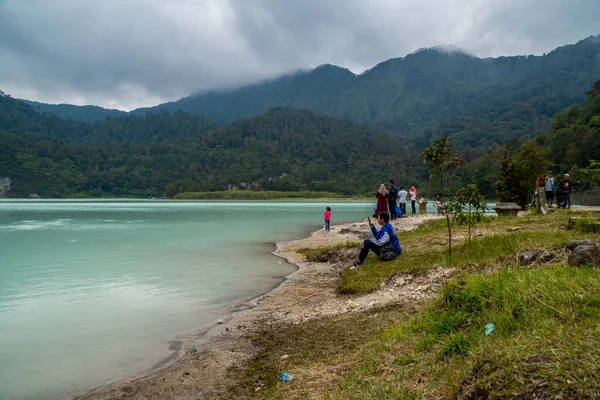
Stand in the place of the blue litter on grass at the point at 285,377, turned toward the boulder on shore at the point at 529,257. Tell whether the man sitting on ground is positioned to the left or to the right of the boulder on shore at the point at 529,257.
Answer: left

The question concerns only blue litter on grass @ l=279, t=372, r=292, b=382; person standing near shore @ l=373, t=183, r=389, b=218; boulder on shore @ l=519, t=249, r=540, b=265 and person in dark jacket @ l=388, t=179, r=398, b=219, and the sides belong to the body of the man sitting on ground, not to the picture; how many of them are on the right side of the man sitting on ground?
2

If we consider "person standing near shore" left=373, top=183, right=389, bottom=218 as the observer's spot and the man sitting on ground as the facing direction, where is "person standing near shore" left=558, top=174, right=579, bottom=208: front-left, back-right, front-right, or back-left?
back-left

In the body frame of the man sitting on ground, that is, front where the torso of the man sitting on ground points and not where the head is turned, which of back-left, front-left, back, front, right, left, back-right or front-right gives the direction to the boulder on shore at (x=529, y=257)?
back-left

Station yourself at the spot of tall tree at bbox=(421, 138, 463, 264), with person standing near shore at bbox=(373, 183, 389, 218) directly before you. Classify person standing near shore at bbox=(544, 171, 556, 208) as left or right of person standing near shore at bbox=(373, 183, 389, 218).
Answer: right

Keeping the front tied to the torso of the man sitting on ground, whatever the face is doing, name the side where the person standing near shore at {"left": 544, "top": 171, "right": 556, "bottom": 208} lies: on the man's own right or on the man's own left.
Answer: on the man's own right

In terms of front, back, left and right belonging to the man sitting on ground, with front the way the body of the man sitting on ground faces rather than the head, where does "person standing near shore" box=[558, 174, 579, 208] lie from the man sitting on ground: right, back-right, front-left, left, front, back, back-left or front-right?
back-right

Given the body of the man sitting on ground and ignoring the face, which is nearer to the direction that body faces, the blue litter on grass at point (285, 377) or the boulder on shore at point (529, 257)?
the blue litter on grass

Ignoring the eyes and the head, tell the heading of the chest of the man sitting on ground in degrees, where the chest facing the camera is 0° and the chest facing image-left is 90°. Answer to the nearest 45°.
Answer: approximately 90°

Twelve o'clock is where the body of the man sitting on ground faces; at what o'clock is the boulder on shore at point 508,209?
The boulder on shore is roughly at 4 o'clock from the man sitting on ground.

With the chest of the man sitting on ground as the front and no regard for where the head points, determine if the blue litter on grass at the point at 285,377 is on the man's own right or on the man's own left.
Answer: on the man's own left

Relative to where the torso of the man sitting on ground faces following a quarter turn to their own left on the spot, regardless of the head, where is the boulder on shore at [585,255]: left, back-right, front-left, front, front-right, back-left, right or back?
front-left

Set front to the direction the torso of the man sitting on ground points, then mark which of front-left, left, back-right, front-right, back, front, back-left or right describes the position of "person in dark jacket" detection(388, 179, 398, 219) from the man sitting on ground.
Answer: right
